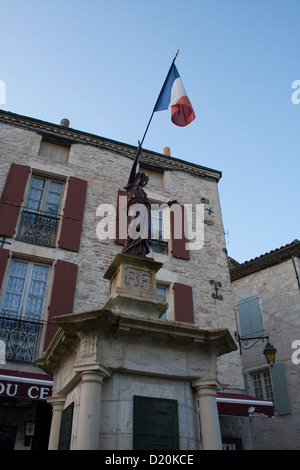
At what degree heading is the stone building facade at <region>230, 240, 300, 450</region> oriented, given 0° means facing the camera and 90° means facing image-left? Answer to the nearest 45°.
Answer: approximately 45°

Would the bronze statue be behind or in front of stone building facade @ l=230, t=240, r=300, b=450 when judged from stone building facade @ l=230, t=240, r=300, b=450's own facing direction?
in front
